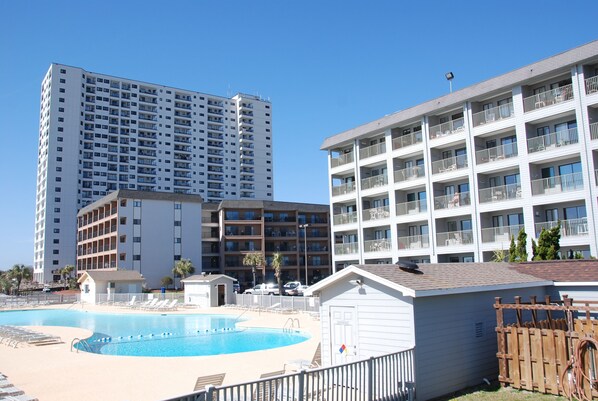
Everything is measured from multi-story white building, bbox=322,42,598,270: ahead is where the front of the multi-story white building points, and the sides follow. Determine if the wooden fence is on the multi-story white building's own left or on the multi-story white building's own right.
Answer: on the multi-story white building's own left

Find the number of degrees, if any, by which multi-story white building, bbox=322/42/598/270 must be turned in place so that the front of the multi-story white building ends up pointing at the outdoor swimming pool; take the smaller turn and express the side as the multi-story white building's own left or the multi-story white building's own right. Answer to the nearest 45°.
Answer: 0° — it already faces it

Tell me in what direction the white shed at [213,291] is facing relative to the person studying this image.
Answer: facing the viewer and to the right of the viewer

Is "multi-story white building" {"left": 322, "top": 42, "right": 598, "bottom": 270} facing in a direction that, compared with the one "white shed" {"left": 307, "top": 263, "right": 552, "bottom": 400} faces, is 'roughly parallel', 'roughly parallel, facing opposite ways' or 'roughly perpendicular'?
roughly parallel

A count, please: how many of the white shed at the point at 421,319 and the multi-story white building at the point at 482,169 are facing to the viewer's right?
0

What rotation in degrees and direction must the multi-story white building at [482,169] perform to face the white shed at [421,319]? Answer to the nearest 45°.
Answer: approximately 45° to its left

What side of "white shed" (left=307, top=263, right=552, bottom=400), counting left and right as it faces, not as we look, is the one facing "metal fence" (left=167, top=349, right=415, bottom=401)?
front

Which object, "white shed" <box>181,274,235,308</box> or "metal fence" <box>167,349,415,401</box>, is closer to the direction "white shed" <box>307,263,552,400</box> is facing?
the metal fence

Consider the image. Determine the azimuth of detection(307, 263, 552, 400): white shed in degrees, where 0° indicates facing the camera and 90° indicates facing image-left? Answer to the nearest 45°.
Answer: approximately 45°

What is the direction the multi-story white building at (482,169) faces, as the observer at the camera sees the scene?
facing the viewer and to the left of the viewer

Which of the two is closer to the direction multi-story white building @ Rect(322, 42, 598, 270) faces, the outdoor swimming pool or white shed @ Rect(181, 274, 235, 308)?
the outdoor swimming pool

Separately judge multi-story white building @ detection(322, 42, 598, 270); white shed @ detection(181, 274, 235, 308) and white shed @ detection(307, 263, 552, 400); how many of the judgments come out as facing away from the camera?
0
